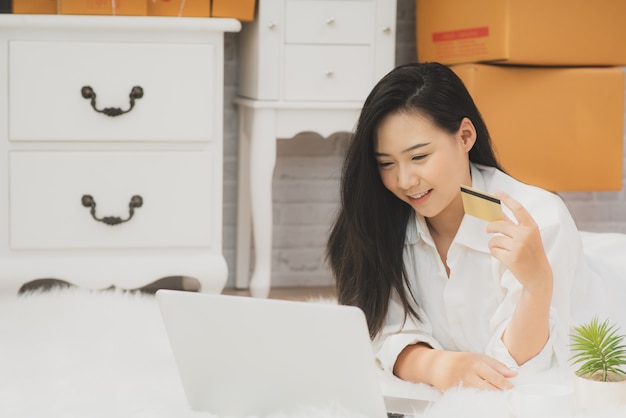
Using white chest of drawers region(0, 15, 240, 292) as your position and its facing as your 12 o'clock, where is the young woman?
The young woman is roughly at 11 o'clock from the white chest of drawers.

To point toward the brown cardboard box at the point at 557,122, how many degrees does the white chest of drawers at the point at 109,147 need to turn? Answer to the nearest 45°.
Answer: approximately 90° to its left

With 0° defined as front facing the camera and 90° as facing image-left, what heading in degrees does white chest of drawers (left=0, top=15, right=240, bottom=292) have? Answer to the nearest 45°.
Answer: approximately 0°

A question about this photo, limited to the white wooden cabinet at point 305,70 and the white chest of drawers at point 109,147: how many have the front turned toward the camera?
2

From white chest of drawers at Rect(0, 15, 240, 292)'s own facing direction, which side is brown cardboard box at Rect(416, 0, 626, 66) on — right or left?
on its left
